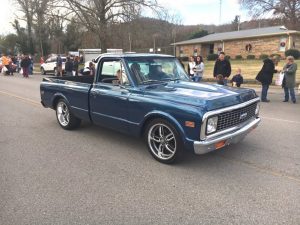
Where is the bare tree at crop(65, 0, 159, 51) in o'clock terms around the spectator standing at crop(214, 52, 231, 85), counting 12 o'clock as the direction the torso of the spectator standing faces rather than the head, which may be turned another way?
The bare tree is roughly at 5 o'clock from the spectator standing.

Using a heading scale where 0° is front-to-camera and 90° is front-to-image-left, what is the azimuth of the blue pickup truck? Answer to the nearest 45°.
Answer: approximately 315°

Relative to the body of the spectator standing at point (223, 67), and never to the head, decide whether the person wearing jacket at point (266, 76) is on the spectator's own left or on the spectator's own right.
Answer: on the spectator's own left

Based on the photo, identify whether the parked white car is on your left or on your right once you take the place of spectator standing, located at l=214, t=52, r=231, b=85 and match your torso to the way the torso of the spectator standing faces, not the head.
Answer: on your right

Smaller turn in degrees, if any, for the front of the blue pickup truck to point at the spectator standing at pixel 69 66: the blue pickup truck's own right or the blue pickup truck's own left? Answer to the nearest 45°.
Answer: approximately 135° to the blue pickup truck's own left
